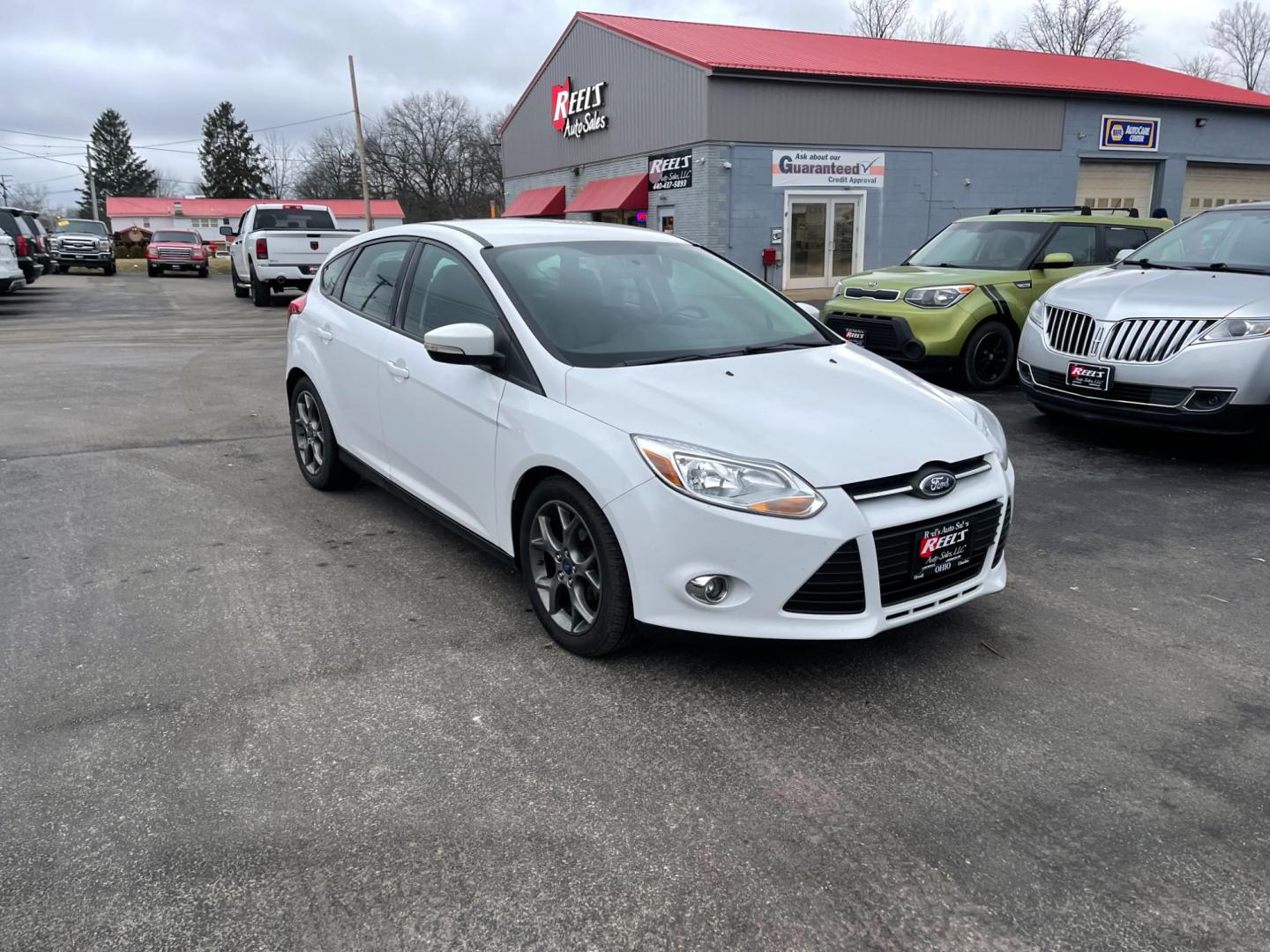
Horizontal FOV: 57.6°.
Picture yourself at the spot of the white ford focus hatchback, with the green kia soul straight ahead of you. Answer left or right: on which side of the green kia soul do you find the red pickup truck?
left

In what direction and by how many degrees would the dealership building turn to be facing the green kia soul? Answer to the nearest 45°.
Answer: approximately 45° to its left

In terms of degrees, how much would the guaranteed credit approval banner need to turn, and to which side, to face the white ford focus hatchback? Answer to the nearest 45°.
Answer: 0° — it already faces it

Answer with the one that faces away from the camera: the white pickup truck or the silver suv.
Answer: the white pickup truck

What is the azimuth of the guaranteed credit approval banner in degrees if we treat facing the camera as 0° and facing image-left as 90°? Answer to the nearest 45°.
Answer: approximately 0°

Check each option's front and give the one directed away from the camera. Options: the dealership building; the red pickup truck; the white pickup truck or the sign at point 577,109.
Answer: the white pickup truck

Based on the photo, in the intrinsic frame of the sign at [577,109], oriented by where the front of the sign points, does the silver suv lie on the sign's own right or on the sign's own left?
on the sign's own left

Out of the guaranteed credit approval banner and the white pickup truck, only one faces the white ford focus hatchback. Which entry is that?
the guaranteed credit approval banner

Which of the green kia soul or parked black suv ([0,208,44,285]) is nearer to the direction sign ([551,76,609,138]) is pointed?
the parked black suv

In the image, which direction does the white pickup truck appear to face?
away from the camera

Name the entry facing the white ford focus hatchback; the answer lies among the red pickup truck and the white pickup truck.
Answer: the red pickup truck

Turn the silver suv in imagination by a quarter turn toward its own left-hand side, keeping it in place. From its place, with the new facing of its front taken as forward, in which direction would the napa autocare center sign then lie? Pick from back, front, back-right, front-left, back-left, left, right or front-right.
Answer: back-left

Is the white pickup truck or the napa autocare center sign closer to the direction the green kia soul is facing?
the white pickup truck
